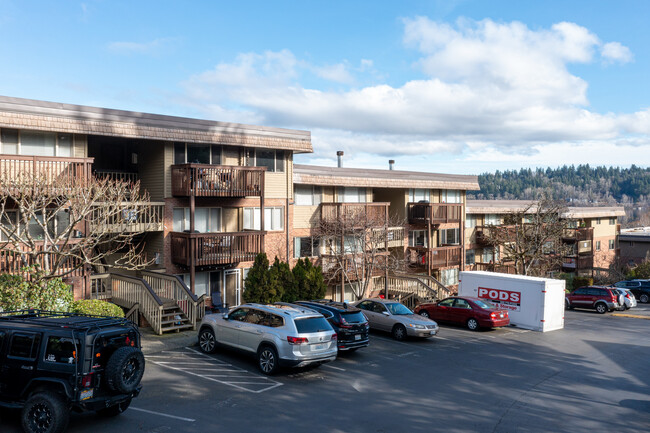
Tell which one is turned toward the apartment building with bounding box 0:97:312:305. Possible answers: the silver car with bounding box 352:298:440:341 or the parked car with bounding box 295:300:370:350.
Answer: the parked car

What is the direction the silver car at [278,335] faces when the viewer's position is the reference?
facing away from the viewer and to the left of the viewer

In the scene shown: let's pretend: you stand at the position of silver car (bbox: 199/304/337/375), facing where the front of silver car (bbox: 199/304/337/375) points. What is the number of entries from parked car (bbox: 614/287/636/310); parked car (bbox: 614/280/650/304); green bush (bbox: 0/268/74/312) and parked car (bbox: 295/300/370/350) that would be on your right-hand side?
3

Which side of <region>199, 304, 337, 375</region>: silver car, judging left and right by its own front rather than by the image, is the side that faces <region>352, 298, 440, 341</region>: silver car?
right

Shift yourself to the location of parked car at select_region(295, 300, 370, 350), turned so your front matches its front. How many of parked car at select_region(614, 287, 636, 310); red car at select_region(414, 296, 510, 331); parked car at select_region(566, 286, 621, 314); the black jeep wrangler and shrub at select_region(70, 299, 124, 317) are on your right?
3

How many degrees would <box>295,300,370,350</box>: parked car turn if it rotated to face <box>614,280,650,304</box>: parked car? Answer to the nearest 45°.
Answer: approximately 90° to its right

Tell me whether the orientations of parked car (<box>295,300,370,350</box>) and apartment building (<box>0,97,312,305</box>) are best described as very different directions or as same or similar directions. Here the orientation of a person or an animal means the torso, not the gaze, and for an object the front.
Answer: very different directions

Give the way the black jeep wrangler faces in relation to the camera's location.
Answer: facing away from the viewer and to the left of the viewer
